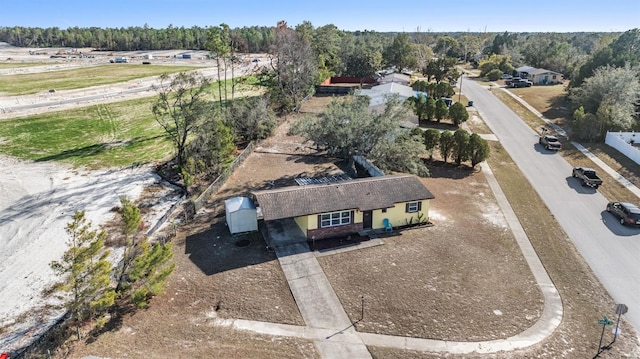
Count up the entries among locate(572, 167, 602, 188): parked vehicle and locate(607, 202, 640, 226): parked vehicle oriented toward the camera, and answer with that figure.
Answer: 0

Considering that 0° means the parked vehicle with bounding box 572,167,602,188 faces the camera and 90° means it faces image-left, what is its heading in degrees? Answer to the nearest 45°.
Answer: approximately 135°

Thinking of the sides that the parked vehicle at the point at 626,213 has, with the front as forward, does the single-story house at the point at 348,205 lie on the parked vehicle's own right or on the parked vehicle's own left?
on the parked vehicle's own left

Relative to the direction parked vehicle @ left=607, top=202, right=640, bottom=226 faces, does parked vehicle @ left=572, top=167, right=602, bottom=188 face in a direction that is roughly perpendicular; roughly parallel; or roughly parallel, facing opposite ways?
roughly parallel

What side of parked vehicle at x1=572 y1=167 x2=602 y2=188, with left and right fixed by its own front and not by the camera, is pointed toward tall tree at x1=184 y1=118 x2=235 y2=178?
left

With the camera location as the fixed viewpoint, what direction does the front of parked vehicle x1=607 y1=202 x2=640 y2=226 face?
facing away from the viewer and to the left of the viewer
